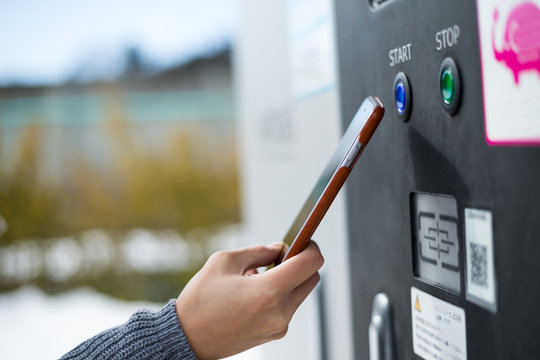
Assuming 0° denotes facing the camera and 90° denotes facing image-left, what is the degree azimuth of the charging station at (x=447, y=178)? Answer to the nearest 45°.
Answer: approximately 45°
